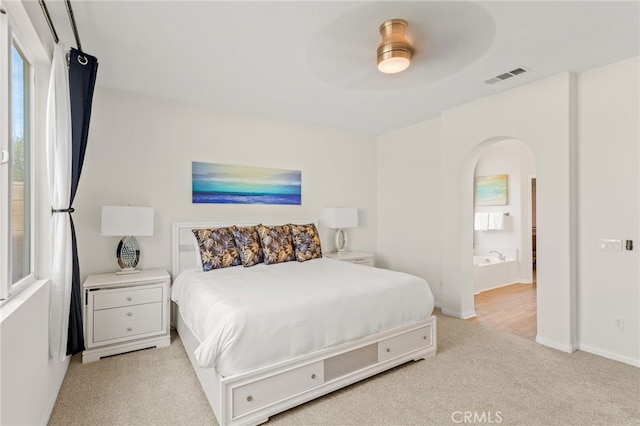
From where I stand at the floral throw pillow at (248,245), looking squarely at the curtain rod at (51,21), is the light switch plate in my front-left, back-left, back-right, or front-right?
back-left

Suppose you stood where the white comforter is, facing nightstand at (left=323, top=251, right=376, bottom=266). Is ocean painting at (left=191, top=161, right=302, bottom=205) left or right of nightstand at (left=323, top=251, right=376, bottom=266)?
left

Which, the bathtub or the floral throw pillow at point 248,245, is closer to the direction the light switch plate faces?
the floral throw pillow

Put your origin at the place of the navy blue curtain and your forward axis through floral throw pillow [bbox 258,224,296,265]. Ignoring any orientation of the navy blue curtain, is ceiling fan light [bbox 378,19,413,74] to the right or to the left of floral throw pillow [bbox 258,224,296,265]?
right

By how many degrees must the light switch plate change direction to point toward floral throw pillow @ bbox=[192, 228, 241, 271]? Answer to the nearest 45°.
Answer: approximately 45° to its right

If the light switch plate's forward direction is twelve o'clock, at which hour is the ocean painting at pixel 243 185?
The ocean painting is roughly at 2 o'clock from the light switch plate.

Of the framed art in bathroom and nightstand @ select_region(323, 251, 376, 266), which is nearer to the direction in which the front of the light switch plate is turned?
the nightstand

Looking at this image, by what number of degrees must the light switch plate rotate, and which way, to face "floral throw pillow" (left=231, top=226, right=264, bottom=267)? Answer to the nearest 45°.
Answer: approximately 45° to its right

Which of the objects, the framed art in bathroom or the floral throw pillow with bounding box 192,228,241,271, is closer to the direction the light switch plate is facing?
the floral throw pillow

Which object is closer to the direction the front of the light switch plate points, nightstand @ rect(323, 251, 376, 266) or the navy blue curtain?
the navy blue curtain
